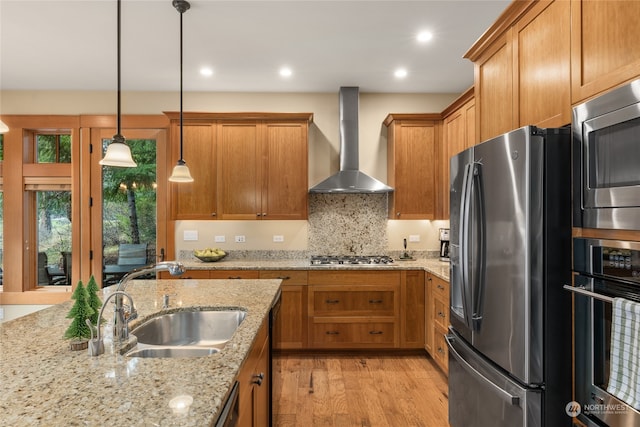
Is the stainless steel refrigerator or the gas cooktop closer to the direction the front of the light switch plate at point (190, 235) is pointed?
the stainless steel refrigerator

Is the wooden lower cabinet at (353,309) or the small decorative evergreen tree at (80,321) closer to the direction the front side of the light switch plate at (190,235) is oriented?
the small decorative evergreen tree

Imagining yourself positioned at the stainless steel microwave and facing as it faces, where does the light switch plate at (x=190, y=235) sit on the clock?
The light switch plate is roughly at 2 o'clock from the stainless steel microwave.

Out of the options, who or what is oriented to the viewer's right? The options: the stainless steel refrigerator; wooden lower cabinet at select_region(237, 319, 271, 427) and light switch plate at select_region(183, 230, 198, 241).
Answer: the wooden lower cabinet

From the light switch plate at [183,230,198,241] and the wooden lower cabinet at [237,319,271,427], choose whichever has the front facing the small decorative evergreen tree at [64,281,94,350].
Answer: the light switch plate

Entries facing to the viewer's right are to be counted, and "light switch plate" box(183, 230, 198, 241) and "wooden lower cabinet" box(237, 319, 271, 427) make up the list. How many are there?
1

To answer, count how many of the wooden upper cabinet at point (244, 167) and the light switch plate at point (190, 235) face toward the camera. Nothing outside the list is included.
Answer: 2

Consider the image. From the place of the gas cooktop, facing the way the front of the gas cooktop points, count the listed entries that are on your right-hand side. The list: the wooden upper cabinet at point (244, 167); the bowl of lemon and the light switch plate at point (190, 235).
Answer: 3

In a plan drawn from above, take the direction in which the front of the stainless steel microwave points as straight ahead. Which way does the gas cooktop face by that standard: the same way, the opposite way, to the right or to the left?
to the left
